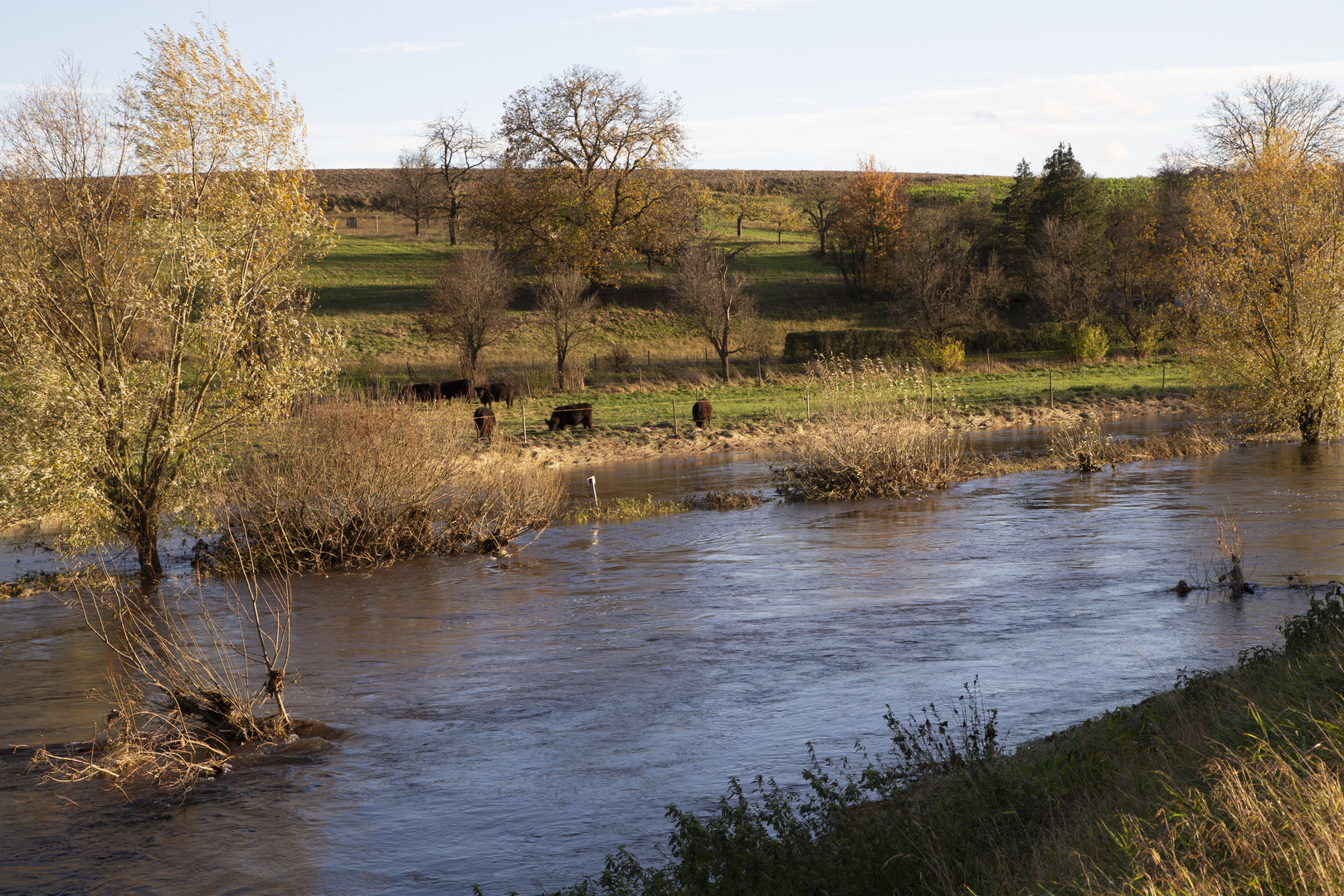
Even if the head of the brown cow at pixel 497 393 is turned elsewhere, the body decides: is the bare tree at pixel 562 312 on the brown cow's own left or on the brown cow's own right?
on the brown cow's own right

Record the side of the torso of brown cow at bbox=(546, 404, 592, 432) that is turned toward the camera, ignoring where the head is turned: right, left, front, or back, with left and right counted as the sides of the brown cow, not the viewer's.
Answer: left

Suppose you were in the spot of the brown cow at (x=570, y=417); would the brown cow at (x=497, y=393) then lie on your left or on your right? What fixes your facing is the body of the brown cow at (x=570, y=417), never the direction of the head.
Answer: on your right

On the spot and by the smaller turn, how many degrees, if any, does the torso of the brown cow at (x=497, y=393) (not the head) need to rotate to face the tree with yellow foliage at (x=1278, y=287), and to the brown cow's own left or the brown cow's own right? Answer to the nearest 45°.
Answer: approximately 135° to the brown cow's own left

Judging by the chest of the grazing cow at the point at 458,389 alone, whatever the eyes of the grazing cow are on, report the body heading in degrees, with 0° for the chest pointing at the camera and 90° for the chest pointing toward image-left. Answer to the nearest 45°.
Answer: approximately 90°

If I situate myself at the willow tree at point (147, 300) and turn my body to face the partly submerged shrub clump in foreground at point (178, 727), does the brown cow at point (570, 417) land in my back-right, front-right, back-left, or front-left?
back-left

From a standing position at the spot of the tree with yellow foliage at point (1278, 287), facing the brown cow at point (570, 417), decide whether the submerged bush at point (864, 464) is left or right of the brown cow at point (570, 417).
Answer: left

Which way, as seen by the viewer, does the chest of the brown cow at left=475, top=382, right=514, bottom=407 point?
to the viewer's left

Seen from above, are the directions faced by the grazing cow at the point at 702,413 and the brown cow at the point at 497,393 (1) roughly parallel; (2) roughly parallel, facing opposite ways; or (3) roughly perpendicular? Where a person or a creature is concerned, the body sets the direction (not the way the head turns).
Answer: roughly perpendicular
